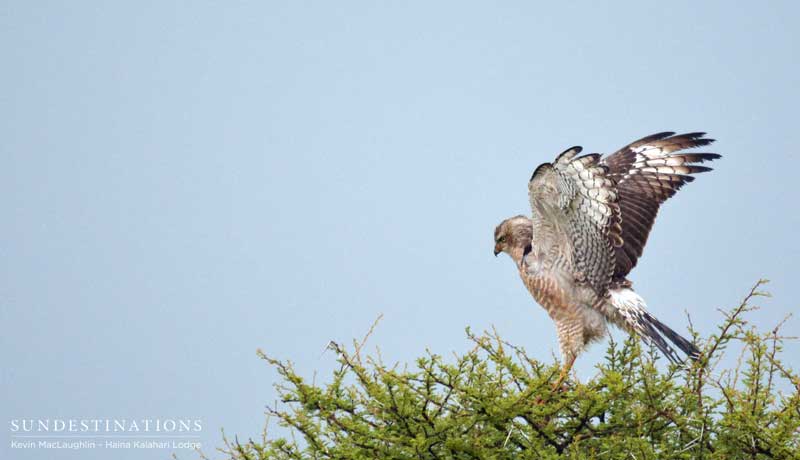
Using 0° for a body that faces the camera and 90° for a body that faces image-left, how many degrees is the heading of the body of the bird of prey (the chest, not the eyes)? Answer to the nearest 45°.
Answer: approximately 90°
